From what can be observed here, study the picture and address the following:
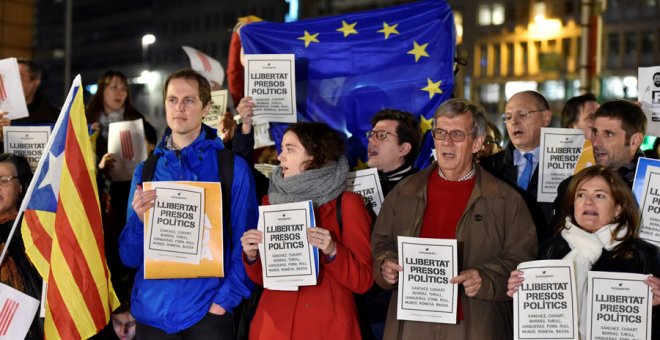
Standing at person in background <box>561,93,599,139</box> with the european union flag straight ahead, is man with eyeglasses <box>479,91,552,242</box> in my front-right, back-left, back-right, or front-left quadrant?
front-left

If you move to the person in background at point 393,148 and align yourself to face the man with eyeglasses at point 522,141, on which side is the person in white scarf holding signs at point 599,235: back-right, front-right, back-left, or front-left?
front-right

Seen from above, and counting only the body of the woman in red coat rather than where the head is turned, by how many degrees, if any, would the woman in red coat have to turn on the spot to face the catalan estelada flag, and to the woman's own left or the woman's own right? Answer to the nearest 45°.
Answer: approximately 45° to the woman's own right

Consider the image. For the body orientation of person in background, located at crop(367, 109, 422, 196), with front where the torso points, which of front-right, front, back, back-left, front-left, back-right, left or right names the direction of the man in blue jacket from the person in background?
front

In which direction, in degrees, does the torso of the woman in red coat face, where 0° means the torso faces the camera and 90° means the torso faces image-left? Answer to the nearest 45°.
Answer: approximately 45°

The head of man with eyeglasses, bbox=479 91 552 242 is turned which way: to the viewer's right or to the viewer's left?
to the viewer's left

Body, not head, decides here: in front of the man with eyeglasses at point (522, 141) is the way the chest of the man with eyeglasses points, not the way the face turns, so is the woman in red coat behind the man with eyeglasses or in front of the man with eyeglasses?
in front

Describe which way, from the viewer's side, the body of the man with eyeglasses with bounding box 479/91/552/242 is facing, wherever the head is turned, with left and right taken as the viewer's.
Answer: facing the viewer and to the left of the viewer

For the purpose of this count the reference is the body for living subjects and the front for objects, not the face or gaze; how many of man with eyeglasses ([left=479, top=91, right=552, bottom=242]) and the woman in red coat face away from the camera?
0

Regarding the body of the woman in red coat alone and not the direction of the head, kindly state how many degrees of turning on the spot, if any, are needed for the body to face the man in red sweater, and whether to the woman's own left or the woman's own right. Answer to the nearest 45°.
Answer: approximately 135° to the woman's own left

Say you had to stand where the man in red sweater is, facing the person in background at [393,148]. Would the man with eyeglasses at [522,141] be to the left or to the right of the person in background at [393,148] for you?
right
